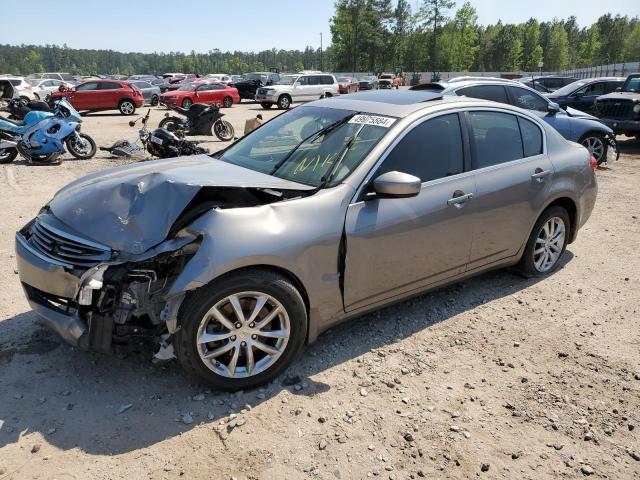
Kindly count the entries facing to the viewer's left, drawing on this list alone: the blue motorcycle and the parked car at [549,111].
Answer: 0

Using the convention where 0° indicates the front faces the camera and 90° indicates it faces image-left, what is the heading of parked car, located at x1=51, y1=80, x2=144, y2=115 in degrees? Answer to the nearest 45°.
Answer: approximately 90°

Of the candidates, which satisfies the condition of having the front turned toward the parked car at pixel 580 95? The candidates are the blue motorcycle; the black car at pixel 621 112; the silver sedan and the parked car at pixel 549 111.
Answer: the blue motorcycle

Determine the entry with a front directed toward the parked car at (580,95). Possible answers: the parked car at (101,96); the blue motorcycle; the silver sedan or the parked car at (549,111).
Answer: the blue motorcycle

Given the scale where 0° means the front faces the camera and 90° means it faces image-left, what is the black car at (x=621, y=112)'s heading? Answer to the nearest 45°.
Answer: approximately 45°

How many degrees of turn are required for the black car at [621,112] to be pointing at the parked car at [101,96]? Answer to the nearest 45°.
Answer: approximately 45° to its right

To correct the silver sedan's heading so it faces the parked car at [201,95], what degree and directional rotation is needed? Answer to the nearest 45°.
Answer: approximately 135° to its right

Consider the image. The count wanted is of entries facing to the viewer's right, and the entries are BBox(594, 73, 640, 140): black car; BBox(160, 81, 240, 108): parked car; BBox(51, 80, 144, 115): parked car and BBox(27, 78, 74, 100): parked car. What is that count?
0

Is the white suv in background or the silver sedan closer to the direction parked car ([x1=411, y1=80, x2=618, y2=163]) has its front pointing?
the silver sedan

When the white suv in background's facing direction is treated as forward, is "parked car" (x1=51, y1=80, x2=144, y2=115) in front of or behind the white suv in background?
in front

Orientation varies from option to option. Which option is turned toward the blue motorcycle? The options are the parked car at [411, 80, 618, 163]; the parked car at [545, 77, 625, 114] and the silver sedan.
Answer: the parked car at [545, 77, 625, 114]

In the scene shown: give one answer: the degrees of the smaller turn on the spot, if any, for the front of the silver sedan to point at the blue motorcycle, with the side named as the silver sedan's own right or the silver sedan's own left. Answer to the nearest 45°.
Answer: approximately 90° to the silver sedan's own right

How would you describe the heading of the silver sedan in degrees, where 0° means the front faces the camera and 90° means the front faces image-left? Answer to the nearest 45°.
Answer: approximately 45°

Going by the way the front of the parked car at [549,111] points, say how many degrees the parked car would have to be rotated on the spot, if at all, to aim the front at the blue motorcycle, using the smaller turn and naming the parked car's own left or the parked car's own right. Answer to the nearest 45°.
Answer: approximately 135° to the parked car's own right

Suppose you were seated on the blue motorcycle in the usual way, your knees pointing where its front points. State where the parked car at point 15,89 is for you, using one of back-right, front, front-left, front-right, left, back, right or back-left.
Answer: left

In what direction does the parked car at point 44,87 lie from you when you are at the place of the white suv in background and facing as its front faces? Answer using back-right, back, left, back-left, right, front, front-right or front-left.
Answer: front-right
